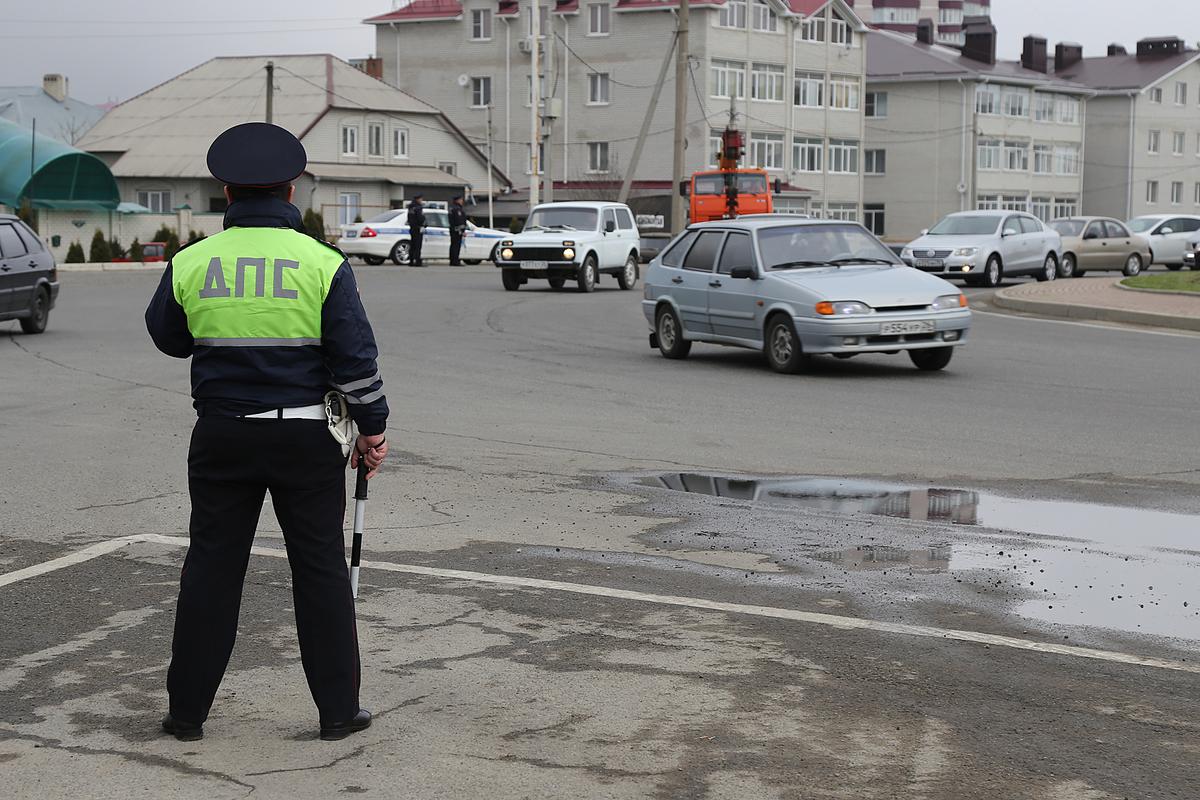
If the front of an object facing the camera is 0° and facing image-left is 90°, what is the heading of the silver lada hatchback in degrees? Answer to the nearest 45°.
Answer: approximately 315°

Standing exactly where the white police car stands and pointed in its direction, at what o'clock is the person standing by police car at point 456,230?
The person standing by police car is roughly at 3 o'clock from the white police car.

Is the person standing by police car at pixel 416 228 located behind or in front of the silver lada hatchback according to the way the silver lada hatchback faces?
behind

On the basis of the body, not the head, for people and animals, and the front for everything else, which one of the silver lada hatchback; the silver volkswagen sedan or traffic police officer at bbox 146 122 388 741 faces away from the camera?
the traffic police officer

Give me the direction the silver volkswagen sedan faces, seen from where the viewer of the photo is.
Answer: facing the viewer and to the left of the viewer

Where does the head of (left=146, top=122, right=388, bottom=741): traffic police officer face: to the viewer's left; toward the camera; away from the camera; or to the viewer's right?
away from the camera

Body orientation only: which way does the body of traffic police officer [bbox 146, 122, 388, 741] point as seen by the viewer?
away from the camera

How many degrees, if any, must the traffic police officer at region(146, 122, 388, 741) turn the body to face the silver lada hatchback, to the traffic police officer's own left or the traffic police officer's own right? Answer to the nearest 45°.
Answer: approximately 45° to the traffic police officer's own right

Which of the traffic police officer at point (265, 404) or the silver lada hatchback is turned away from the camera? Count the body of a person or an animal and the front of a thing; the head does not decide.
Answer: the traffic police officer

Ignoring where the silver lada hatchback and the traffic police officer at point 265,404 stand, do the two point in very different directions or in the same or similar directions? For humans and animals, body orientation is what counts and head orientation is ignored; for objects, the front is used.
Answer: very different directions

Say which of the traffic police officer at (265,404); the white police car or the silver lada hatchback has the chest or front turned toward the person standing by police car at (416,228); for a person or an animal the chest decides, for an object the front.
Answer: the traffic police officer

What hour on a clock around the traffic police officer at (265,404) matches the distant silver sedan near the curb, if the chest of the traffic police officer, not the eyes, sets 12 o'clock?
The distant silver sedan near the curb is roughly at 1 o'clock from the traffic police officer.

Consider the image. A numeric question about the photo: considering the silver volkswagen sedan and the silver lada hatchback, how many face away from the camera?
0
